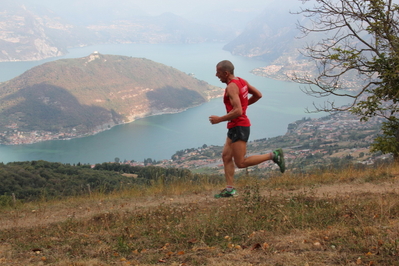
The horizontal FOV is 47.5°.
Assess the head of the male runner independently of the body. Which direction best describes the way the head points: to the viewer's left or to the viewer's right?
to the viewer's left

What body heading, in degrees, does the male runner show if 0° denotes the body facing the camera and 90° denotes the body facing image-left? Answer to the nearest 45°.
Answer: approximately 90°
